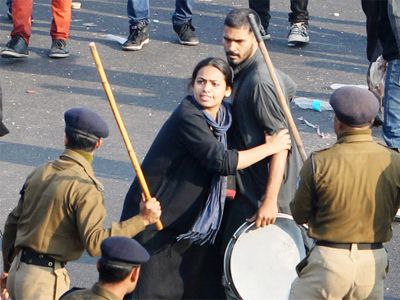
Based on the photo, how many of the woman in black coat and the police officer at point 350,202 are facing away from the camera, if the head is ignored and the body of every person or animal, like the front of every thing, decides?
1

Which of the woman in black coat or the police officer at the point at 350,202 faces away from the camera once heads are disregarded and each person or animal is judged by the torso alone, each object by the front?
the police officer

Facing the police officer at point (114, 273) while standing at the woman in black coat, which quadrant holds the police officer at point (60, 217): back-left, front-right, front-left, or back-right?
front-right

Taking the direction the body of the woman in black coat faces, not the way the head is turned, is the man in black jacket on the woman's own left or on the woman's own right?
on the woman's own left

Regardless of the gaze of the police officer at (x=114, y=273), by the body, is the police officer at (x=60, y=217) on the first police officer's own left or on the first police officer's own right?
on the first police officer's own left

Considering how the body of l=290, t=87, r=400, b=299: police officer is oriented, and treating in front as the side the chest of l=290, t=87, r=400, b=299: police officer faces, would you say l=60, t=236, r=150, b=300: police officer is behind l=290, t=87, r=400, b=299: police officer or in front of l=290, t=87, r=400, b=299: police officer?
behind

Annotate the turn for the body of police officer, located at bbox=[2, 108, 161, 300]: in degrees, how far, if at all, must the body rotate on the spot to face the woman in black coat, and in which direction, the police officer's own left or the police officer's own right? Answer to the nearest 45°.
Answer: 0° — they already face them

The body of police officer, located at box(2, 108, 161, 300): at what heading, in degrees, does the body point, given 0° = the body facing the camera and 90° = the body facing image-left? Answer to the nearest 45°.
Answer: approximately 225°

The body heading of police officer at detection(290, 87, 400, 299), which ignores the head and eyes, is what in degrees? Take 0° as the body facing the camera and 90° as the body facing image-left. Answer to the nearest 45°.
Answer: approximately 180°

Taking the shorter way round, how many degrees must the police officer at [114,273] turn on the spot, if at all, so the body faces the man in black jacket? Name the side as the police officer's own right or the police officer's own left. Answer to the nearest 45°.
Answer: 0° — they already face them

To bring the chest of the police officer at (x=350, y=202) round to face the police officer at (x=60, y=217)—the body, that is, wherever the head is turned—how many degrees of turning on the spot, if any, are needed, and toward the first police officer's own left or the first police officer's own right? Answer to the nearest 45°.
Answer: approximately 90° to the first police officer's own left

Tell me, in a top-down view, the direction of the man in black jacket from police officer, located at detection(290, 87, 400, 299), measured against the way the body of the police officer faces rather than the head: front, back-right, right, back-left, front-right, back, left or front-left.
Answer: front

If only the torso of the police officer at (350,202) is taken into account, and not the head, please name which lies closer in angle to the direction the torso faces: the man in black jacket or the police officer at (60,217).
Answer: the man in black jacket

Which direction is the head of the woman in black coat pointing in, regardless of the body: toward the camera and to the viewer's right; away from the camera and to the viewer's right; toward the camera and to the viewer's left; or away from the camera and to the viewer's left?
toward the camera and to the viewer's left

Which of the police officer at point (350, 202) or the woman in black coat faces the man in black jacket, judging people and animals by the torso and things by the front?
the police officer

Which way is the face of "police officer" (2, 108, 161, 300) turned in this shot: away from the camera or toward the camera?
away from the camera
